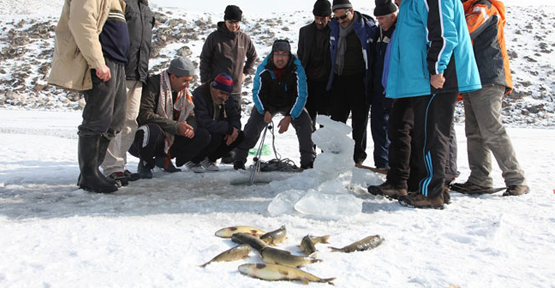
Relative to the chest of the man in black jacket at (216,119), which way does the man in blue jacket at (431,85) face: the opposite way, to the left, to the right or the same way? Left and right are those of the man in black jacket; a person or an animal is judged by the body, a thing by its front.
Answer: the opposite way

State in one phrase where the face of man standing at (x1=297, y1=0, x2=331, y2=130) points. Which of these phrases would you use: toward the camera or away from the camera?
toward the camera

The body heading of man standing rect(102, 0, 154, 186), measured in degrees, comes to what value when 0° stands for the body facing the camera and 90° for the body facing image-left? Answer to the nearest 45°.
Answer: approximately 270°

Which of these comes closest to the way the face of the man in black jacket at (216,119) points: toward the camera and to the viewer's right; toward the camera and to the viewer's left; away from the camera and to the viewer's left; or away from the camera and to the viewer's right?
toward the camera and to the viewer's right

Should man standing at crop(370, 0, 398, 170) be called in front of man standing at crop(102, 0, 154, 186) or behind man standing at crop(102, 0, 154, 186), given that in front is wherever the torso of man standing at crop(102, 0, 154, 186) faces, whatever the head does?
in front

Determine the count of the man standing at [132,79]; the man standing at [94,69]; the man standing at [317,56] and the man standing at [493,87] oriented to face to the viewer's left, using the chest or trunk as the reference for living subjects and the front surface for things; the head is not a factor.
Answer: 1

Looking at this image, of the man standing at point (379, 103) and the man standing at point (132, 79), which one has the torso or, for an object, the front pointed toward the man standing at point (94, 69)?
the man standing at point (379, 103)

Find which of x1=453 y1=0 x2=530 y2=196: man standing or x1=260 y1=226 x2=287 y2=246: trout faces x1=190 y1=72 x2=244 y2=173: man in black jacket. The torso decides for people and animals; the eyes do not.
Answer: the man standing

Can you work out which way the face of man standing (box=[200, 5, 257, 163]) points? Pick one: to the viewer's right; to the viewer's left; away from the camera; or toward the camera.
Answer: toward the camera

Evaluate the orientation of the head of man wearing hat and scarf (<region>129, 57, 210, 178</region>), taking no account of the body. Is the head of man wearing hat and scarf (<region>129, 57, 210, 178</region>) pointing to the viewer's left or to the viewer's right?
to the viewer's right

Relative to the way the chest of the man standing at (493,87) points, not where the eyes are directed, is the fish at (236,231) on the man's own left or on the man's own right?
on the man's own left

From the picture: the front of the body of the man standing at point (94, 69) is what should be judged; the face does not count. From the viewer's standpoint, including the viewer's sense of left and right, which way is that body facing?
facing to the right of the viewer

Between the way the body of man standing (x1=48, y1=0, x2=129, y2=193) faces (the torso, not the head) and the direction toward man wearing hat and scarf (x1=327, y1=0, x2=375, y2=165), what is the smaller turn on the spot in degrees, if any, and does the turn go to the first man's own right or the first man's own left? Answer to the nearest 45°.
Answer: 0° — they already face them

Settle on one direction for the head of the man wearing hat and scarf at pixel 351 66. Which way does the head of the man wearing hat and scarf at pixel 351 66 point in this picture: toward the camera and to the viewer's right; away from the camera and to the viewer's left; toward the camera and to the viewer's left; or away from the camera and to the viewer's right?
toward the camera and to the viewer's left

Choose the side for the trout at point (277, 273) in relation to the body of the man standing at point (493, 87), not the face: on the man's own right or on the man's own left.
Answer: on the man's own left
